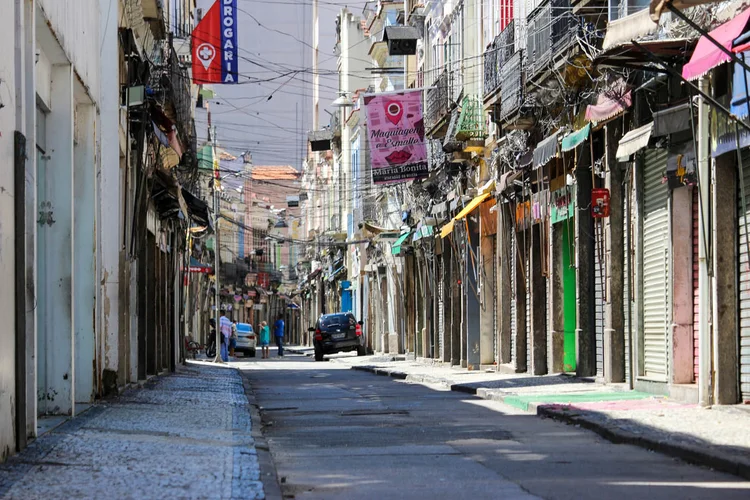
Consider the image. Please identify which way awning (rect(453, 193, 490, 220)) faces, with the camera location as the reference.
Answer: facing to the left of the viewer

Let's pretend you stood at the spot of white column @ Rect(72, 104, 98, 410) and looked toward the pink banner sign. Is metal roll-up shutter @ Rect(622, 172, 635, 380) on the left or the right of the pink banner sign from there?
right

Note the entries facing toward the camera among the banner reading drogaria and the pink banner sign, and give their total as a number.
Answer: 2

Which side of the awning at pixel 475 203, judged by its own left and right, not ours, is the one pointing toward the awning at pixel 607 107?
left

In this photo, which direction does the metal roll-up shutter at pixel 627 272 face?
to the viewer's left

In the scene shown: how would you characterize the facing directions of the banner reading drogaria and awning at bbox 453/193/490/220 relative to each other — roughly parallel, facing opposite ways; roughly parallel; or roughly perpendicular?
roughly perpendicular
